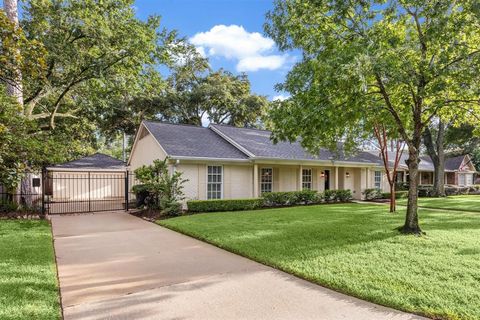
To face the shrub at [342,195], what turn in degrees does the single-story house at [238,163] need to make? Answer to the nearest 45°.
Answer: approximately 90° to its left

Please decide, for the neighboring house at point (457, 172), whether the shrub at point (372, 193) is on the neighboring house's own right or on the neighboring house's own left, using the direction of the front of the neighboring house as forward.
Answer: on the neighboring house's own right

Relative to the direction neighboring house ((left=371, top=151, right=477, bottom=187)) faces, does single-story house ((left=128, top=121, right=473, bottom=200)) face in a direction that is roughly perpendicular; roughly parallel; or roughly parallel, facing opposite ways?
roughly parallel

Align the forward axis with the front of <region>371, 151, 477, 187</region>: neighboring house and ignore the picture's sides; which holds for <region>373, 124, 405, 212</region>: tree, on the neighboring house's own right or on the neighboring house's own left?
on the neighboring house's own right

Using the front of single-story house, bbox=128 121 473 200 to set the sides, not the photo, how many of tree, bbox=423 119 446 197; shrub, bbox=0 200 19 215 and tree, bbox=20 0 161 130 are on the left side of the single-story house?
1

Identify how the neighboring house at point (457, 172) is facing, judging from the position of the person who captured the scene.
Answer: facing the viewer and to the right of the viewer

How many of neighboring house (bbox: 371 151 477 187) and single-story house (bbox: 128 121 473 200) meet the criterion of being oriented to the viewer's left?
0

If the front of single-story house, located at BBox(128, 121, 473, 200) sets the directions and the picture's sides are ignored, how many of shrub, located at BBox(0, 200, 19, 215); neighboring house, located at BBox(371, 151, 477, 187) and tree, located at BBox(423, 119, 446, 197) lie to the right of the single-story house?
1

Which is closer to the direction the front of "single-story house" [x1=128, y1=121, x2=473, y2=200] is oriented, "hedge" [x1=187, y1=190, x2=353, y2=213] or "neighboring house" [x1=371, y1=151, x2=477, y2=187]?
the hedge

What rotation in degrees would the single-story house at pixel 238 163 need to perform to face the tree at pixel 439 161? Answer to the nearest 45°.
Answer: approximately 90° to its left

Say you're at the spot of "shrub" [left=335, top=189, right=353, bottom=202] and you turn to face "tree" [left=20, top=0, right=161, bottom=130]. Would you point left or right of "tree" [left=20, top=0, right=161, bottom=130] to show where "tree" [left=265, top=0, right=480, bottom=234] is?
left

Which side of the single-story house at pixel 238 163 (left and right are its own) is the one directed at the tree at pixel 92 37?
right

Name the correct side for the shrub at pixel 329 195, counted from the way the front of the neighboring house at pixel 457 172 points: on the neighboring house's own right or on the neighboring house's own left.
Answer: on the neighboring house's own right
